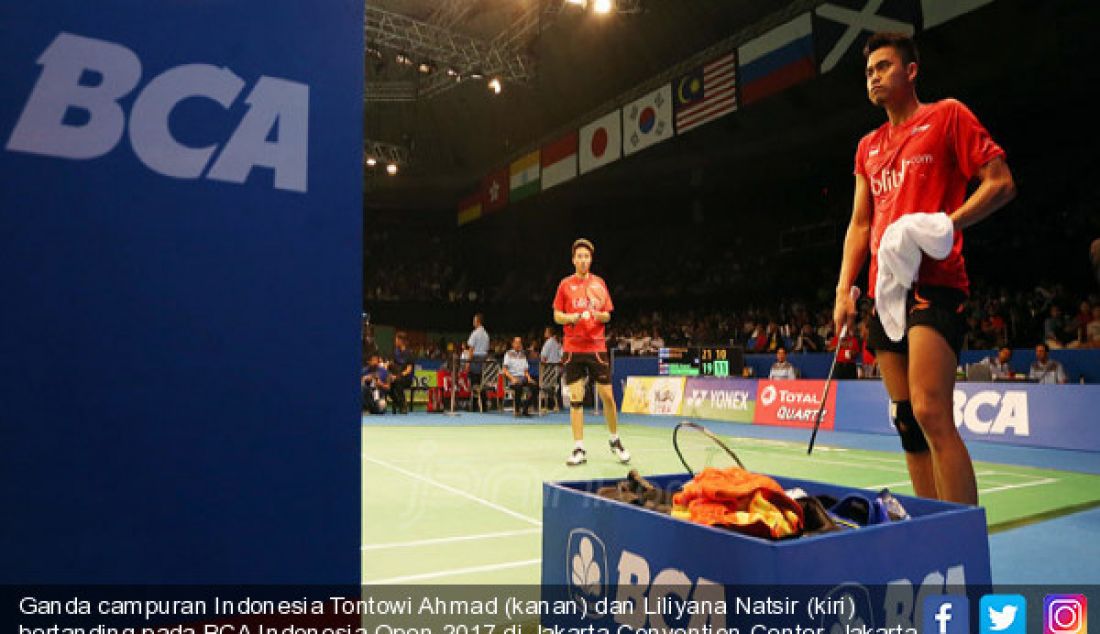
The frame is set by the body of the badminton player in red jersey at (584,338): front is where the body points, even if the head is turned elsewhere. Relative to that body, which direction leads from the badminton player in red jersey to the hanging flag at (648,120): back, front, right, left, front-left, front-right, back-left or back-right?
back

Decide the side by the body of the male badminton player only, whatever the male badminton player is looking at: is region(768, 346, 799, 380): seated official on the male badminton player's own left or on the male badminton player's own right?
on the male badminton player's own right

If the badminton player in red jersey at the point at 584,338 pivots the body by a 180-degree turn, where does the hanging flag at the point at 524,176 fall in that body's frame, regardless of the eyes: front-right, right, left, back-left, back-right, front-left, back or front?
front

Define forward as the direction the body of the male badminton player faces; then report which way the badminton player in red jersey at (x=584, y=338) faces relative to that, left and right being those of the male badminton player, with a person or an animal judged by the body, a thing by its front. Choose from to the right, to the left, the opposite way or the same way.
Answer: to the left

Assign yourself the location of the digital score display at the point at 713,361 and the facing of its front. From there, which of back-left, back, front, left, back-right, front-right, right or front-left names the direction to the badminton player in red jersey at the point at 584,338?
front

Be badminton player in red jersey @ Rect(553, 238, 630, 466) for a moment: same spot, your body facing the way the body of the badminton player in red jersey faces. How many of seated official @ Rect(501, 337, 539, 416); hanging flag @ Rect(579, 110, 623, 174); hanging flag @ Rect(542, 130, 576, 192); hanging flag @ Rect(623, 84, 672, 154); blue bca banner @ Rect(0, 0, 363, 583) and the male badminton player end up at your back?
4

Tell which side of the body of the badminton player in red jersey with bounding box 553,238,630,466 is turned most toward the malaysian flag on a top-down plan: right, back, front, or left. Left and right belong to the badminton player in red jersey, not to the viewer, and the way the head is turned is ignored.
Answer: back

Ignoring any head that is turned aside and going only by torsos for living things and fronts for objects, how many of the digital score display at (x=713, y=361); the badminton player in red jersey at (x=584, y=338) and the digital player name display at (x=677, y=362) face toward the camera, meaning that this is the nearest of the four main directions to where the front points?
3

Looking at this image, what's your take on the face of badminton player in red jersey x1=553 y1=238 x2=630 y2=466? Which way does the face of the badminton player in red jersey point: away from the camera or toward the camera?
toward the camera

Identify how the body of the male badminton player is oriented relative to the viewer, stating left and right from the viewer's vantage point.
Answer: facing the viewer and to the left of the viewer

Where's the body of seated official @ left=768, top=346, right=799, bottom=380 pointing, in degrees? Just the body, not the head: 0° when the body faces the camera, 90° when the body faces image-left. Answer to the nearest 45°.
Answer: approximately 0°

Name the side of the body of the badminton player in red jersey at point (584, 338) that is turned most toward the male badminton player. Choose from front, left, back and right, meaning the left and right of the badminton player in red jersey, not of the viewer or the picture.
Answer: front

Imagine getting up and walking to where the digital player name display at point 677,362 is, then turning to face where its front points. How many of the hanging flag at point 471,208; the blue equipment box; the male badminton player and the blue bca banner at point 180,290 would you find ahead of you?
3

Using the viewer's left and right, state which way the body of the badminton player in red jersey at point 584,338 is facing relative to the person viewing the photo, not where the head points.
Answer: facing the viewer

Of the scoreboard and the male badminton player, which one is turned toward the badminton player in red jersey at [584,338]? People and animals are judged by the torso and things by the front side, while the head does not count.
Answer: the scoreboard
